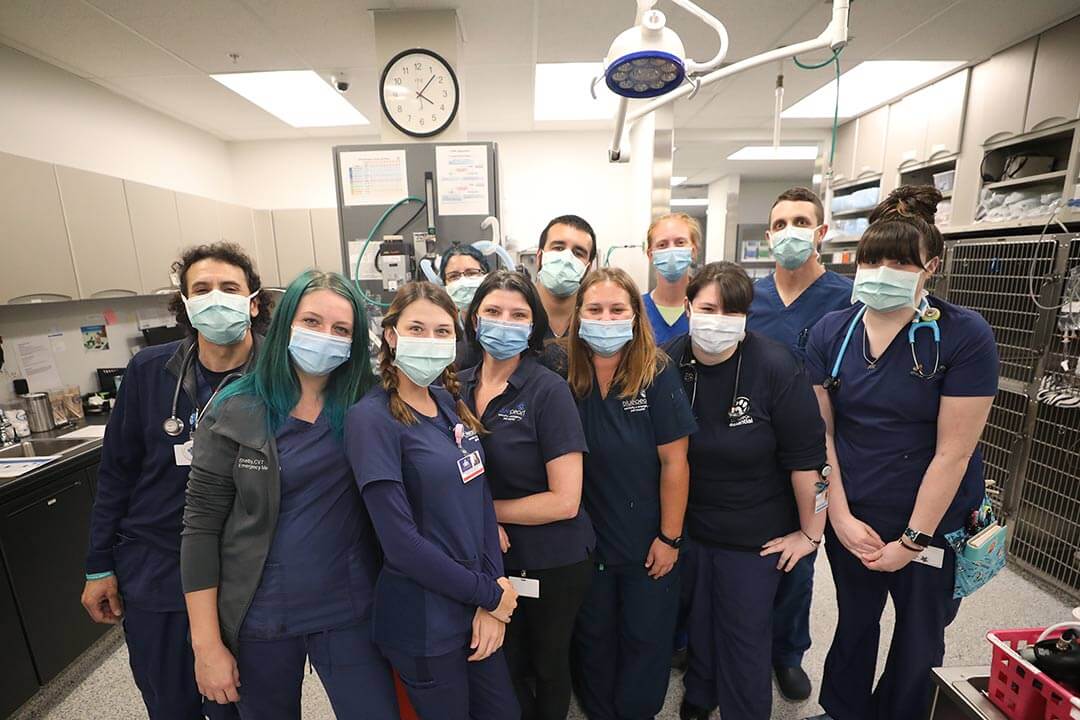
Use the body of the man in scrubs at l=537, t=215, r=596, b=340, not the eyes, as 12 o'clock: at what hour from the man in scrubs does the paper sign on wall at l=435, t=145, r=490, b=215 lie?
The paper sign on wall is roughly at 5 o'clock from the man in scrubs.

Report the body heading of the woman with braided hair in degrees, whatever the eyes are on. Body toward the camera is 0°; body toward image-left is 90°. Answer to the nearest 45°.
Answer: approximately 315°

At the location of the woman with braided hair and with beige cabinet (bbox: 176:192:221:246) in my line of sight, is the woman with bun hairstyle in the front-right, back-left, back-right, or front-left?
back-right

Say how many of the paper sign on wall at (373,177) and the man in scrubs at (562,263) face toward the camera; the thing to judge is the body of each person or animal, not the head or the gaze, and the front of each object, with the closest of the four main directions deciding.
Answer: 2
